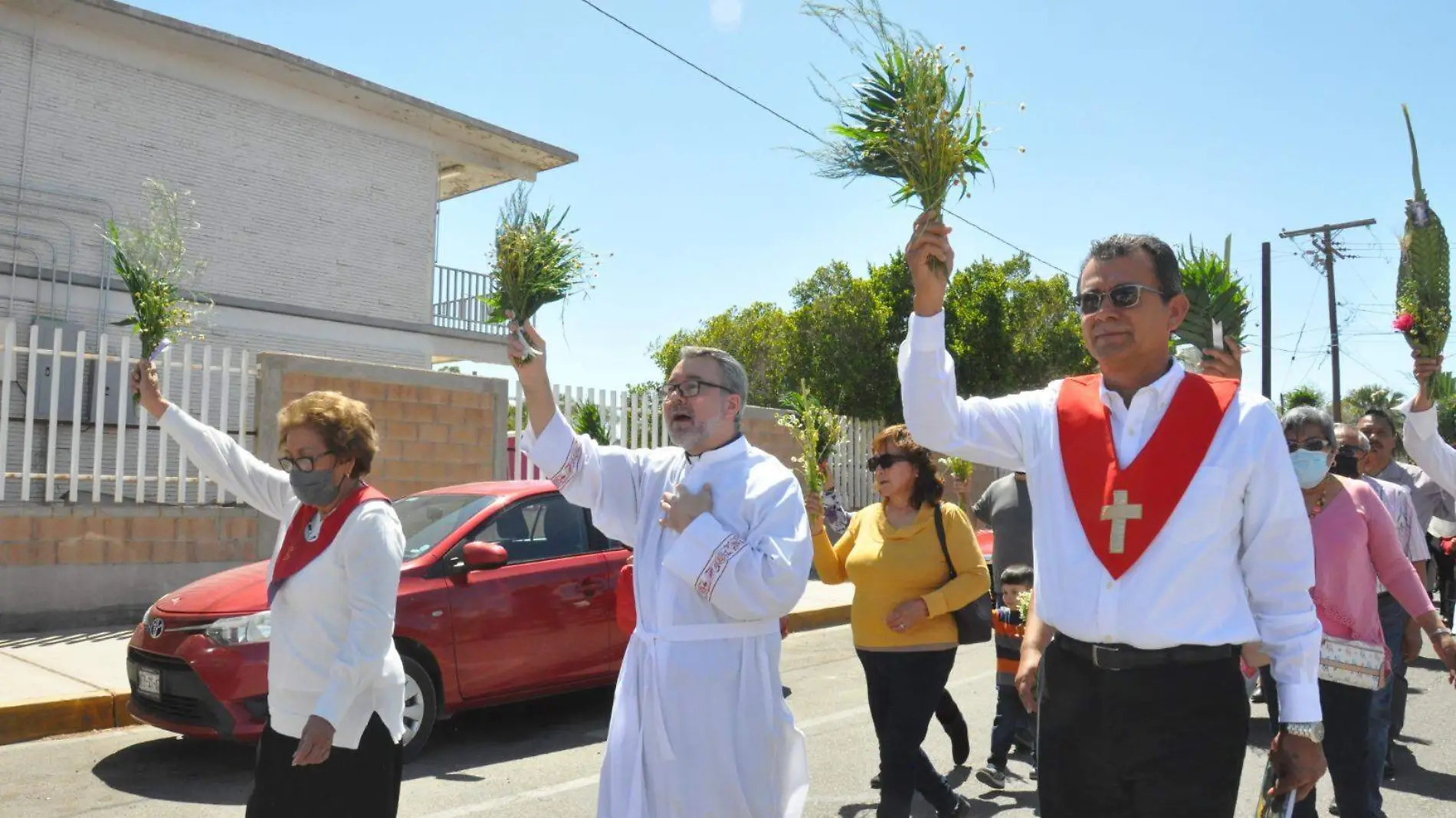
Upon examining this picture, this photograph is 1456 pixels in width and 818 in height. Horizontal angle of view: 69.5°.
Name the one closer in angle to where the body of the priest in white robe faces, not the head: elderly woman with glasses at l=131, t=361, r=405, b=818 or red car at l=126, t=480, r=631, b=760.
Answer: the elderly woman with glasses

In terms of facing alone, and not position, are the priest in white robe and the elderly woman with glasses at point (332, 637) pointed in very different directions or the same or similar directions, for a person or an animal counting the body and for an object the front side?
same or similar directions

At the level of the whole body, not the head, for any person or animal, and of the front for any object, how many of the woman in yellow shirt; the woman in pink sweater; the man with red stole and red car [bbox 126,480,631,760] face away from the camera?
0

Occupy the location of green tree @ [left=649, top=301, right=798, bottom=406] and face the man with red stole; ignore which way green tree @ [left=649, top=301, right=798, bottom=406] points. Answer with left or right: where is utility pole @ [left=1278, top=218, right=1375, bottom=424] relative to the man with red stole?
left

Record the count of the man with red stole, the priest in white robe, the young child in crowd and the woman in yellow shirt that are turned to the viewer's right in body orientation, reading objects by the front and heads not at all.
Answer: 0

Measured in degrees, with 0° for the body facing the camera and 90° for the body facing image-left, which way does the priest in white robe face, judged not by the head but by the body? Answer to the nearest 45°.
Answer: approximately 45°

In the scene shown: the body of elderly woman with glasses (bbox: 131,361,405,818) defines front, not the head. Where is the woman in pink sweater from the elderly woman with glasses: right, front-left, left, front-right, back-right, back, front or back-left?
back-left

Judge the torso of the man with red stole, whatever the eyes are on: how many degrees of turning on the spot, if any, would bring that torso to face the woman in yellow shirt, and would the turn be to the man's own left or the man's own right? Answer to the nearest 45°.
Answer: approximately 90° to the man's own right

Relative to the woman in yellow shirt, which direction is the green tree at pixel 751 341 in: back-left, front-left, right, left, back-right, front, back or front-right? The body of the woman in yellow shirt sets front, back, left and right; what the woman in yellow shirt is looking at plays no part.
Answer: back-right

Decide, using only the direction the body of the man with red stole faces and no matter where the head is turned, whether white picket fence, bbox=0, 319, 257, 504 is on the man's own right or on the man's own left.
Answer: on the man's own right

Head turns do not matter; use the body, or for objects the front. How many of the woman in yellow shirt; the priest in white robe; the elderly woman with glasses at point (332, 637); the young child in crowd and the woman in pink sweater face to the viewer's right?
0

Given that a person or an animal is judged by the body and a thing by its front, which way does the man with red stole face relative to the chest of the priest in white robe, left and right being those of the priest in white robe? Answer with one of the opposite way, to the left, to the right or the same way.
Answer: the same way

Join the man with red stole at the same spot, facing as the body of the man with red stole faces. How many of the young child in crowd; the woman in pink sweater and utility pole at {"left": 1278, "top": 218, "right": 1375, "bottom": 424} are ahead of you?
0

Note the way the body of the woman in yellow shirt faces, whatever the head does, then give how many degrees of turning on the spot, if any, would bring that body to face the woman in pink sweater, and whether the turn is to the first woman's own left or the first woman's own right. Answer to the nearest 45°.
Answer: approximately 135° to the first woman's own left

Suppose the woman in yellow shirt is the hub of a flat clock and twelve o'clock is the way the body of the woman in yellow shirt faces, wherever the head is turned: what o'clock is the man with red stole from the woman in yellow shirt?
The man with red stole is roughly at 10 o'clock from the woman in yellow shirt.

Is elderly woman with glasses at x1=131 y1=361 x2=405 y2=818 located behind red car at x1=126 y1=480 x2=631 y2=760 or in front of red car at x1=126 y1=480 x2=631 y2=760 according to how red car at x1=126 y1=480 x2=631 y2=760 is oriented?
in front

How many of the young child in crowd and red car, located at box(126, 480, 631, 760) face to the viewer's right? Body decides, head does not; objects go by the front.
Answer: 0

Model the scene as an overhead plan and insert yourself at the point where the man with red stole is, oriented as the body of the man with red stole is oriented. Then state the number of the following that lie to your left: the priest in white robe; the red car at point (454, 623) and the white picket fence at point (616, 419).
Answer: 0
